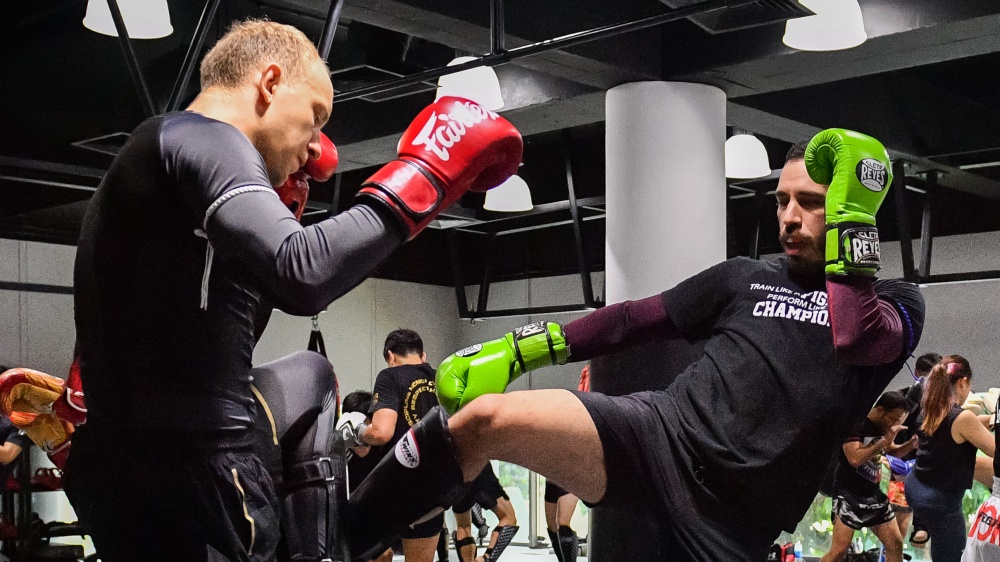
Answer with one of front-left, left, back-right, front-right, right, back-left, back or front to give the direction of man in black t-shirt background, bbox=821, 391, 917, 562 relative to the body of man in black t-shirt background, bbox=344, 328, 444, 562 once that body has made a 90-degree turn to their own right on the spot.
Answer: front-right

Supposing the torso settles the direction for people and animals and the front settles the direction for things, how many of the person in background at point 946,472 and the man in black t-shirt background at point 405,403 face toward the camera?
0

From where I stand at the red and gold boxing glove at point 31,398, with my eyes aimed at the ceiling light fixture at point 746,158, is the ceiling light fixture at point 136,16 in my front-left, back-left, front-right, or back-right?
front-left

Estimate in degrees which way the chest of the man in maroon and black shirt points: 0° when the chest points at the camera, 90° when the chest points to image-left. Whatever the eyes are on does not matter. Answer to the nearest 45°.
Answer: approximately 45°

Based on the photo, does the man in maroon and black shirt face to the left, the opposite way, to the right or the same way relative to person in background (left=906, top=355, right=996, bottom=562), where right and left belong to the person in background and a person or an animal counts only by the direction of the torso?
the opposite way

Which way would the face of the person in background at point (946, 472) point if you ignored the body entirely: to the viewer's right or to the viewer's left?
to the viewer's right

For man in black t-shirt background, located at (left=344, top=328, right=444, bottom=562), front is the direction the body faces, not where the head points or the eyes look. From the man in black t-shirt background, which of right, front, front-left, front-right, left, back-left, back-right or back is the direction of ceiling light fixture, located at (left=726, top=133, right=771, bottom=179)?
back-right
